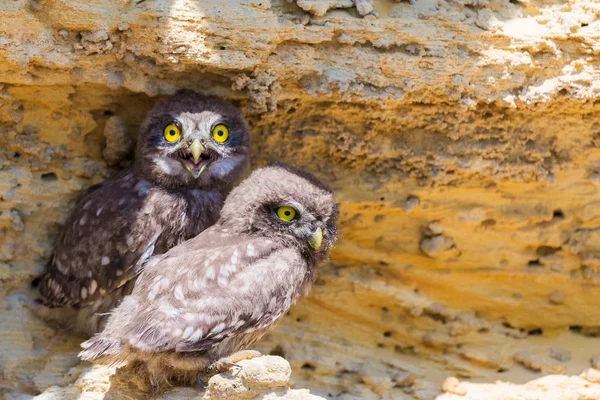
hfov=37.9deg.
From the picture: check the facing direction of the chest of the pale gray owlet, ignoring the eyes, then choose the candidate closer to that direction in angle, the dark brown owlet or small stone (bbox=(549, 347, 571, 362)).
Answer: the small stone

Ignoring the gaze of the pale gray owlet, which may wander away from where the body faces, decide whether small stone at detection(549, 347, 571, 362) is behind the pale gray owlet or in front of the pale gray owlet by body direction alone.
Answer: in front

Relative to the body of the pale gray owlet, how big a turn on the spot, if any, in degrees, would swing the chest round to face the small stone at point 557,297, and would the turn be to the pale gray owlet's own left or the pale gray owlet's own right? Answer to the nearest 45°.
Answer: approximately 45° to the pale gray owlet's own left

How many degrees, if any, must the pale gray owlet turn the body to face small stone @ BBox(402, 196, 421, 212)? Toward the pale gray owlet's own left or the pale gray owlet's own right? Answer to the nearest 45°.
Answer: approximately 45° to the pale gray owlet's own left

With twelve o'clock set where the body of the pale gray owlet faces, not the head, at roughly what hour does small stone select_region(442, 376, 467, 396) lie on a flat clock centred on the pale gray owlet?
The small stone is roughly at 11 o'clock from the pale gray owlet.

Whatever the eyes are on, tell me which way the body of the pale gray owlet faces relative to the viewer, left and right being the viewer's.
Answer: facing to the right of the viewer
